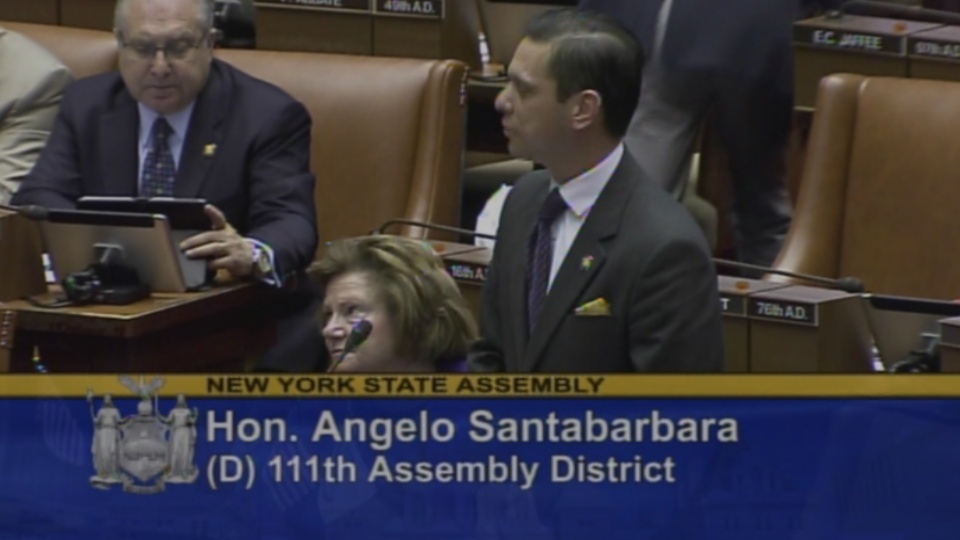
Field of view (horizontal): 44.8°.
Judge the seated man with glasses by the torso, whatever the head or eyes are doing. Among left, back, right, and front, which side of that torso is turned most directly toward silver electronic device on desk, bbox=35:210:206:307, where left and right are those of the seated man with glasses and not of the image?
front

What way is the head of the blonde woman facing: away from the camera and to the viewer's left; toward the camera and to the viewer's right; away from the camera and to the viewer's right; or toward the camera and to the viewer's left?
toward the camera and to the viewer's left

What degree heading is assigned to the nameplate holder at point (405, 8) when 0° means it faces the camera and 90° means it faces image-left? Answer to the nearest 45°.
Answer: approximately 0°

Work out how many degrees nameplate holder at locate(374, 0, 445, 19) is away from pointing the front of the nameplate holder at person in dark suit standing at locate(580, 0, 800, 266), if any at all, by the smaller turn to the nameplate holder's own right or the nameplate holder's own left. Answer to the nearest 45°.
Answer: approximately 90° to the nameplate holder's own left
